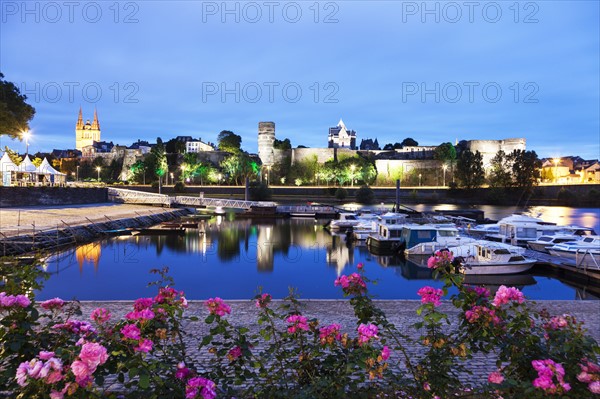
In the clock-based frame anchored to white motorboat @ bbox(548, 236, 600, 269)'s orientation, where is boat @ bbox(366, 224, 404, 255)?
The boat is roughly at 12 o'clock from the white motorboat.

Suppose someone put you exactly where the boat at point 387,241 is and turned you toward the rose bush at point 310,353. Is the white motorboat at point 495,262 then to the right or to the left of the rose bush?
left

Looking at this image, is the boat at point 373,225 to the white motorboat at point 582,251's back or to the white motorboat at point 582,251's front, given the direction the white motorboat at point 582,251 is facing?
to the front

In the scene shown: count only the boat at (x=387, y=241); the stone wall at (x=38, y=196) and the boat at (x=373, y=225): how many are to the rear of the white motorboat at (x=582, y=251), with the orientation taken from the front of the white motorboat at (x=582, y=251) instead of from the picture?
0

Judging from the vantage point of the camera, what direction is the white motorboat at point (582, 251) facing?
facing to the left of the viewer

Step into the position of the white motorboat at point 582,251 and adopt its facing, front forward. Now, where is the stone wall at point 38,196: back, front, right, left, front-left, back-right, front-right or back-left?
front

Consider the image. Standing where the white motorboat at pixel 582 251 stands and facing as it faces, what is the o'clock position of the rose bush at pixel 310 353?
The rose bush is roughly at 9 o'clock from the white motorboat.

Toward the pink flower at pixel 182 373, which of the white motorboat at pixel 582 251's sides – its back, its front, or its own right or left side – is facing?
left

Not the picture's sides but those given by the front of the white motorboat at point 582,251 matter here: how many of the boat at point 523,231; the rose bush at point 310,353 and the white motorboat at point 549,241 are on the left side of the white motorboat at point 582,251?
1

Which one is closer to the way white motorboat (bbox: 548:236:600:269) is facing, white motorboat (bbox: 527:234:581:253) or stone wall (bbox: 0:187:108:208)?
the stone wall

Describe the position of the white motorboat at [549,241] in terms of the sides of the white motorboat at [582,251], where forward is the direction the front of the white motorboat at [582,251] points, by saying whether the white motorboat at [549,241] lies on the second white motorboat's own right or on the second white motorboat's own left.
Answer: on the second white motorboat's own right

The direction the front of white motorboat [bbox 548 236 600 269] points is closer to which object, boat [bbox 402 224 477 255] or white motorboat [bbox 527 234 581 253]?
the boat
